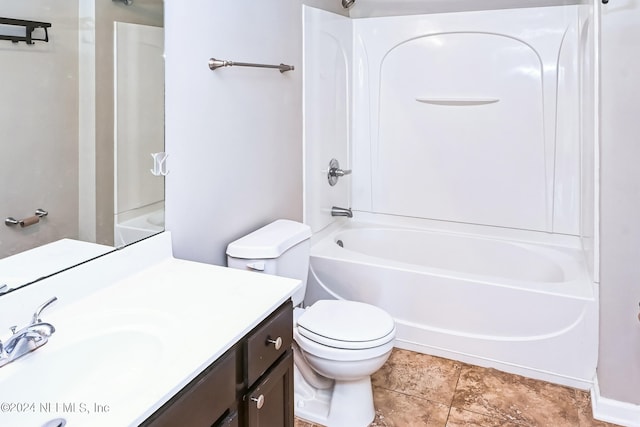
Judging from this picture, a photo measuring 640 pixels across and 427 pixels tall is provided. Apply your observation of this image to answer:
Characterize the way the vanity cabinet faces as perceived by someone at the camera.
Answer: facing the viewer and to the right of the viewer

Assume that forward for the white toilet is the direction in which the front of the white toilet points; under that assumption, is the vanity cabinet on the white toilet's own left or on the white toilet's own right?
on the white toilet's own right

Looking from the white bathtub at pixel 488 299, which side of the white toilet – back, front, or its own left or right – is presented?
left

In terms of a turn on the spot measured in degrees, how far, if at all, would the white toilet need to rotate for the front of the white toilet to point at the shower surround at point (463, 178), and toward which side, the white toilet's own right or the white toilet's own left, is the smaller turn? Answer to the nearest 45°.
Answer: approximately 90° to the white toilet's own left

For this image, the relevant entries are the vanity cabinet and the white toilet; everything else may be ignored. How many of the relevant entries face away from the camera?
0

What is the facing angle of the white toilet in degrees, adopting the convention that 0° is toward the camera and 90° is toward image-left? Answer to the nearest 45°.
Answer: approximately 315°

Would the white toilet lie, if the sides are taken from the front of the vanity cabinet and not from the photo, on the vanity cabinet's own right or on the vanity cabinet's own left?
on the vanity cabinet's own left
